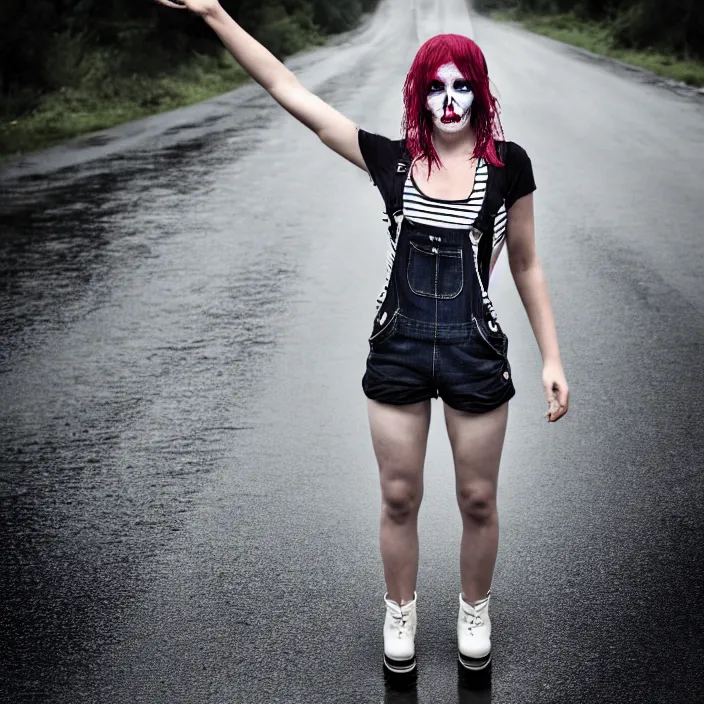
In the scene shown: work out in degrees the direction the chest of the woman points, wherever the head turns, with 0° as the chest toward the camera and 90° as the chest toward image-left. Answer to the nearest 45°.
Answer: approximately 0°
